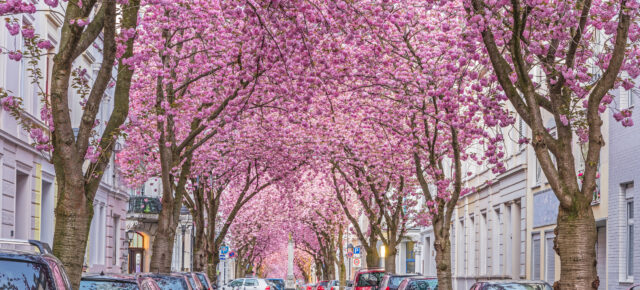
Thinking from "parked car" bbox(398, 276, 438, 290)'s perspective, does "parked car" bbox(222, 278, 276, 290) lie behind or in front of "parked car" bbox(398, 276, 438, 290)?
behind
